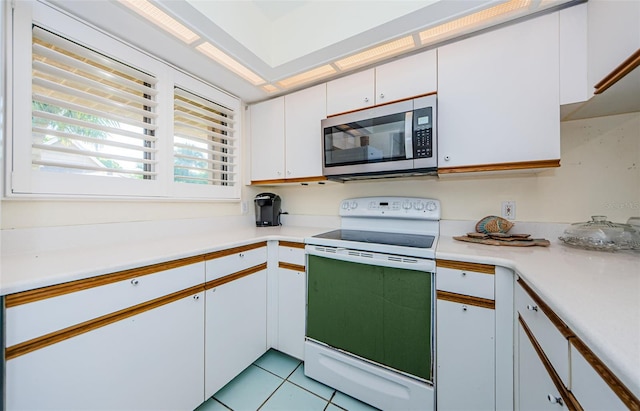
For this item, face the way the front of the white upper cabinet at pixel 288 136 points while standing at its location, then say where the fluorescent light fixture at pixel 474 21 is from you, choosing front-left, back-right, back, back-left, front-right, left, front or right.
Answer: left

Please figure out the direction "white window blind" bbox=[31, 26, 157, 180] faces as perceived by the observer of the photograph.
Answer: facing the viewer and to the right of the viewer

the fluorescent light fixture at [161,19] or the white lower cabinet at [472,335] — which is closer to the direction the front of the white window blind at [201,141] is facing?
the white lower cabinet

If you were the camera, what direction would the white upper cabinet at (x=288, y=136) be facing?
facing the viewer and to the left of the viewer

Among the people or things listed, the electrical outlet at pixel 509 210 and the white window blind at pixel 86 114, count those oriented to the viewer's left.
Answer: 0

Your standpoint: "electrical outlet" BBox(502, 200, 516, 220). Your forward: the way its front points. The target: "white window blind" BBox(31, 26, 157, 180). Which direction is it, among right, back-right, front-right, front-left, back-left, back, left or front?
front-right

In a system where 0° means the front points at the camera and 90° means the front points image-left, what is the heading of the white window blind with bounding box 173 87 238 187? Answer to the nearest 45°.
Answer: approximately 315°

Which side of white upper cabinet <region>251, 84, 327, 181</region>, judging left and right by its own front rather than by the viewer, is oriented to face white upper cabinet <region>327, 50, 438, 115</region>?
left

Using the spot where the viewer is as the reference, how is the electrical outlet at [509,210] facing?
facing the viewer

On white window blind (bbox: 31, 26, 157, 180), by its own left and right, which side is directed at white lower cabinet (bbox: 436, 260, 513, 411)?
front

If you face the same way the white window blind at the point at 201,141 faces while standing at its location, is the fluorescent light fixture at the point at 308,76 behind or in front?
in front

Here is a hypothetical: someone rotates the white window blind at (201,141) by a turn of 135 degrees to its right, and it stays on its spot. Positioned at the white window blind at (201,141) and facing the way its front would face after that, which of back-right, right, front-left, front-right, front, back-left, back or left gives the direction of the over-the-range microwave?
back-left

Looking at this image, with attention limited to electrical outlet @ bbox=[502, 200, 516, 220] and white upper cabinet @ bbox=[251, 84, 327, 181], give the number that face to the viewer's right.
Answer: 0

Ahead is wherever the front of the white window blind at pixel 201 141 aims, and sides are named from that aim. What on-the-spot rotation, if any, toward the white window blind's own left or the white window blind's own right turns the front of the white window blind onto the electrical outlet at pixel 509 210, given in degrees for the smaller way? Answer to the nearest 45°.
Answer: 0° — it already faces it

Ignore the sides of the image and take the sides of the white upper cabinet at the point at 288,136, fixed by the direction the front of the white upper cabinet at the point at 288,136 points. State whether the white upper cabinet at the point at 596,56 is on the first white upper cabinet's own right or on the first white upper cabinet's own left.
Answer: on the first white upper cabinet's own left

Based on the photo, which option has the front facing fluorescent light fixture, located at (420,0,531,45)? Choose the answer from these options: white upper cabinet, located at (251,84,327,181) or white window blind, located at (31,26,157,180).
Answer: the white window blind
